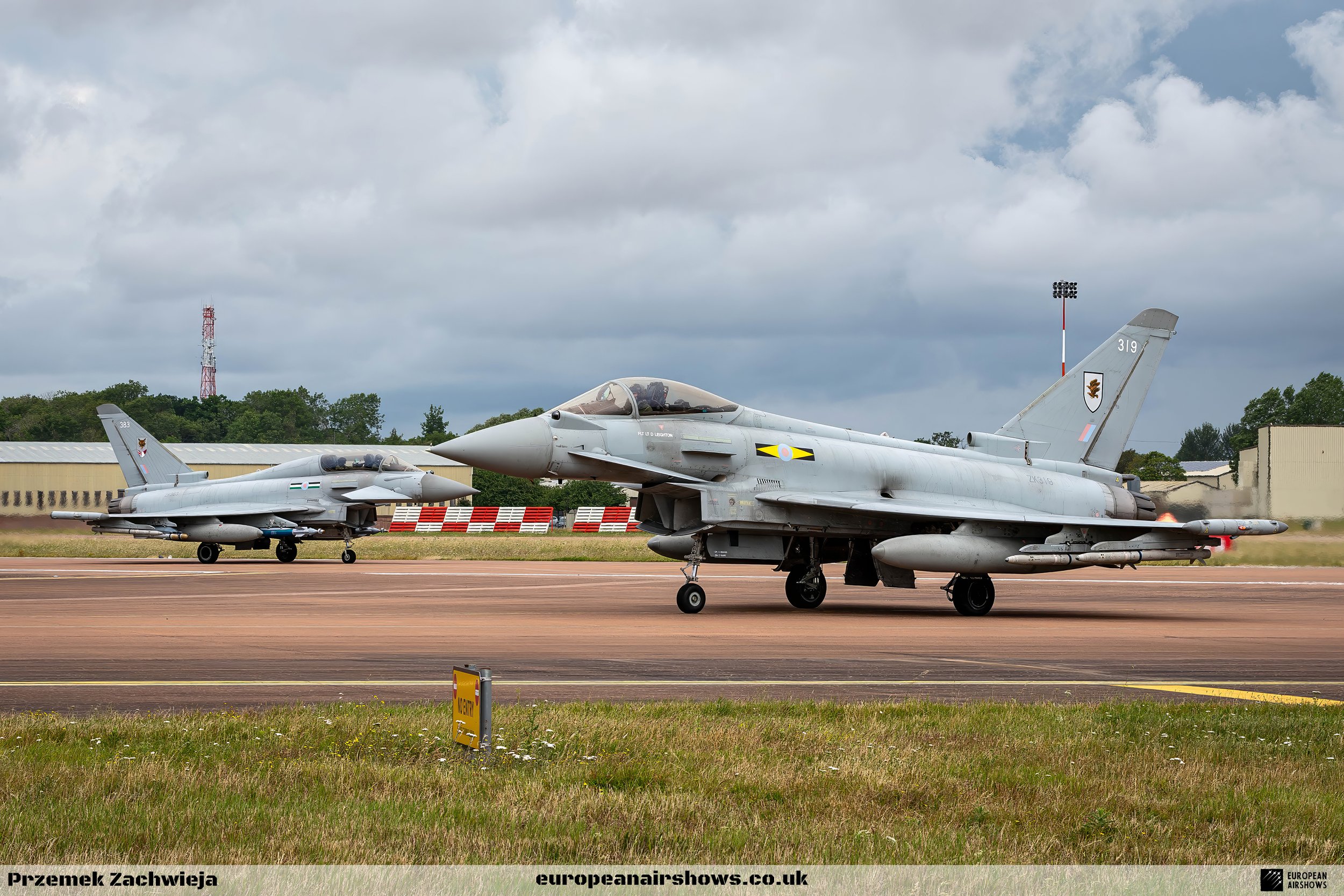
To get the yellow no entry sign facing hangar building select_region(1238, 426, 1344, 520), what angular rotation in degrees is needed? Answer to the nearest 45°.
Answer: approximately 135° to its right

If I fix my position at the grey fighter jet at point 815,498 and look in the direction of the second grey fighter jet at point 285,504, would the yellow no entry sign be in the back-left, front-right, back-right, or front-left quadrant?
back-left

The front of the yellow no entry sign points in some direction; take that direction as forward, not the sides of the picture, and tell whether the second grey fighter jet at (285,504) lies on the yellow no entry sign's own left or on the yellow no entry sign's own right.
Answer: on the yellow no entry sign's own right

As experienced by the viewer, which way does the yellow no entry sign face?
facing to the left of the viewer
